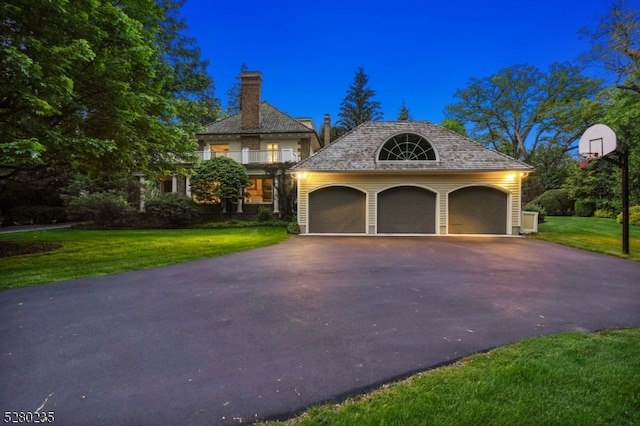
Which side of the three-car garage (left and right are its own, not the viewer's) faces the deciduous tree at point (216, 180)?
right

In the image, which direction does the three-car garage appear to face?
toward the camera

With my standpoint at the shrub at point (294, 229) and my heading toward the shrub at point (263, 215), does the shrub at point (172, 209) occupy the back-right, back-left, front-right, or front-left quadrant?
front-left

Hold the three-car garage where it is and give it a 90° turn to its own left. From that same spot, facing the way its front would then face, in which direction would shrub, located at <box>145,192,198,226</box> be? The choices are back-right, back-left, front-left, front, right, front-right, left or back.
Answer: back

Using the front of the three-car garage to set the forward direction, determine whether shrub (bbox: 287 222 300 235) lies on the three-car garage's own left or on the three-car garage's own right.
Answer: on the three-car garage's own right

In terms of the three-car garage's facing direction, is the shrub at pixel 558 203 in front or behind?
behind

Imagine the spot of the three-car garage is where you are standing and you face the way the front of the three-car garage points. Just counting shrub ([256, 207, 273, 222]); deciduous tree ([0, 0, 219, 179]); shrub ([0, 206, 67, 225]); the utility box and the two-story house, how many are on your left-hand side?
1

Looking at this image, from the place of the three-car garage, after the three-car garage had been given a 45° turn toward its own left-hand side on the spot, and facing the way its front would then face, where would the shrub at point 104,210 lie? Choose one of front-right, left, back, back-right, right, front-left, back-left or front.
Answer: back-right

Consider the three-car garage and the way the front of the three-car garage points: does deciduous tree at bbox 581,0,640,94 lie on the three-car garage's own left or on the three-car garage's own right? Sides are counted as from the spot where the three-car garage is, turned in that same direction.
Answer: on the three-car garage's own left

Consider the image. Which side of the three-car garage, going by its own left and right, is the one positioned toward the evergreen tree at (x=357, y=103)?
back

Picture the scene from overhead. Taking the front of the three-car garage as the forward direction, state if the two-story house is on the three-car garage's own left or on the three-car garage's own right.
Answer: on the three-car garage's own right

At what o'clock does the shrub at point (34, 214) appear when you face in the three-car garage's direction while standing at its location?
The shrub is roughly at 3 o'clock from the three-car garage.

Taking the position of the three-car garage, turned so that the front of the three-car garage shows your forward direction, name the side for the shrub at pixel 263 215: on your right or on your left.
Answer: on your right

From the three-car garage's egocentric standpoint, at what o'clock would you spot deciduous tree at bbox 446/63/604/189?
The deciduous tree is roughly at 7 o'clock from the three-car garage.

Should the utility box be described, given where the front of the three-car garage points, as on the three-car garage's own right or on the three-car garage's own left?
on the three-car garage's own left
